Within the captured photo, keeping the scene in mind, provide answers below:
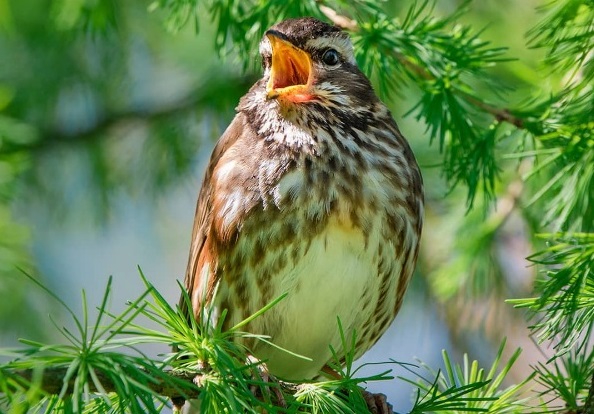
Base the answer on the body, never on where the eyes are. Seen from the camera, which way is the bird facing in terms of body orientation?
toward the camera

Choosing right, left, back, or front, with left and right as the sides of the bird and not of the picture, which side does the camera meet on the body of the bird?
front
